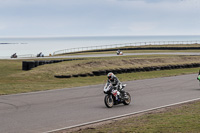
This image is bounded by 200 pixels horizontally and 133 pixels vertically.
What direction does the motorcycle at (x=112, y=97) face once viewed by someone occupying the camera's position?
facing the viewer and to the left of the viewer
